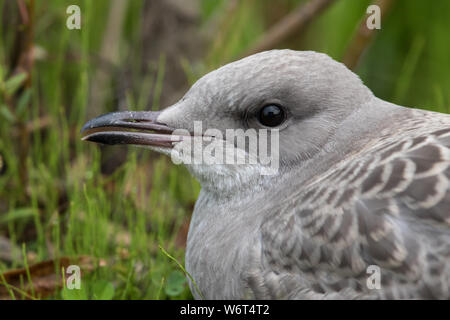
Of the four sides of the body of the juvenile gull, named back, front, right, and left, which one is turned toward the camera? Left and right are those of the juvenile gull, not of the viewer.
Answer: left
